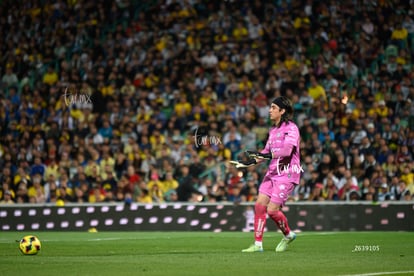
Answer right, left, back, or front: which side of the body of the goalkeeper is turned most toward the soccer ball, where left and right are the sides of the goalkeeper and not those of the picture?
front

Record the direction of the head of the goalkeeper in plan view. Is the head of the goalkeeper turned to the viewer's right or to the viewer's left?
to the viewer's left

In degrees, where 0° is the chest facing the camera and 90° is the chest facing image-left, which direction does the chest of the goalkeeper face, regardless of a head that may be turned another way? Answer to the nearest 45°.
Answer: approximately 90°
